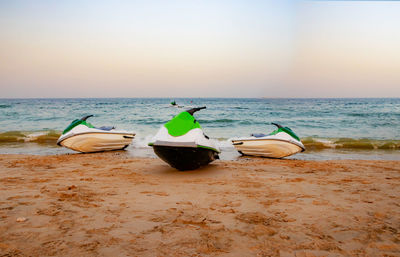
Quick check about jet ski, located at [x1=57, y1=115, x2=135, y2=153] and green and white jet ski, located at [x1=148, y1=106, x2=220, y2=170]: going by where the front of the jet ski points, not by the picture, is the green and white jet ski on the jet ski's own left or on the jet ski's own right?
on the jet ski's own left

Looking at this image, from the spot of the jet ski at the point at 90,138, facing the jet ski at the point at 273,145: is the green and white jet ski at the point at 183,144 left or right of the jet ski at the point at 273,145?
right

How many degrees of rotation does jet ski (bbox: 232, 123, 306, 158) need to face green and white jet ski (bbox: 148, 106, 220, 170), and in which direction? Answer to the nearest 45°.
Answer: approximately 135° to its right

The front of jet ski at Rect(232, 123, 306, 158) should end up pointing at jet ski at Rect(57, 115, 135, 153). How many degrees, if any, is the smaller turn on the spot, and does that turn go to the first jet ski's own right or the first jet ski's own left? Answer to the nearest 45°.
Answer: approximately 180°

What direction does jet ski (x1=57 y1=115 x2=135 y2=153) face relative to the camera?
to the viewer's left

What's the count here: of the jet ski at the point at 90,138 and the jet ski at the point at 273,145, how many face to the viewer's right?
1

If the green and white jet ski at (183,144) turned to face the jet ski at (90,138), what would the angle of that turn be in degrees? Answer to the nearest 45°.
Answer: approximately 90° to its right

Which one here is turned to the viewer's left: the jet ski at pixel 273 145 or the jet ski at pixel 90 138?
the jet ski at pixel 90 138

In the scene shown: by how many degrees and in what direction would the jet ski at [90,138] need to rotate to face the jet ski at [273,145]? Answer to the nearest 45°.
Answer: approximately 135° to its left

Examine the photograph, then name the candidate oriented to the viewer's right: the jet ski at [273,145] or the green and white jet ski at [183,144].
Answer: the jet ski

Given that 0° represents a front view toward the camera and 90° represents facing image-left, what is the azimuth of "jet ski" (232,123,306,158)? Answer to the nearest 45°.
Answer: approximately 270°
